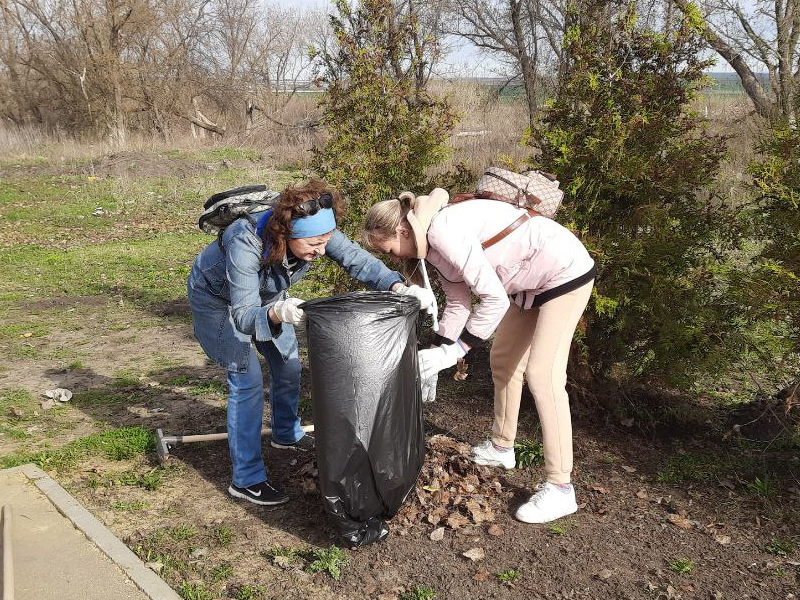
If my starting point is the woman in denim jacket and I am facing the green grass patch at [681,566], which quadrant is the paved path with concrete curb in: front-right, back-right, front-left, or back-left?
back-right

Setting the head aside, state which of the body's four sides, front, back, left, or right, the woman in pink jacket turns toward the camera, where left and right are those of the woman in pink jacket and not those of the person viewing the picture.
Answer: left

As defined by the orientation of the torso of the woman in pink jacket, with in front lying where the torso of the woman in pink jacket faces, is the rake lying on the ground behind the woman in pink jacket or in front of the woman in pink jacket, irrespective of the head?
in front

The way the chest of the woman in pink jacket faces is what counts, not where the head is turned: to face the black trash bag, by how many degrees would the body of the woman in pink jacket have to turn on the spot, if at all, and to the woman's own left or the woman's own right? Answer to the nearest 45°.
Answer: approximately 45° to the woman's own left

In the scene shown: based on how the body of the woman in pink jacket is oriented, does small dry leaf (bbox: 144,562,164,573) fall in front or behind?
in front

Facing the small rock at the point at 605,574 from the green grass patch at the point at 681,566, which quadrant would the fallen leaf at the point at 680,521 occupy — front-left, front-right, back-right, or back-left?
back-right

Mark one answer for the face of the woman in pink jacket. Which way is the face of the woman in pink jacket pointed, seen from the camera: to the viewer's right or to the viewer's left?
to the viewer's left
